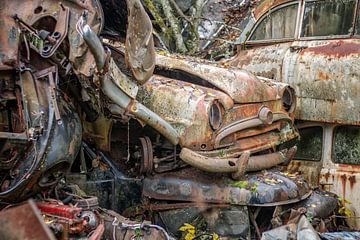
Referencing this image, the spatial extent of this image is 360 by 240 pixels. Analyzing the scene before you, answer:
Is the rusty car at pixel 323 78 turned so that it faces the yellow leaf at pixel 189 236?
no
